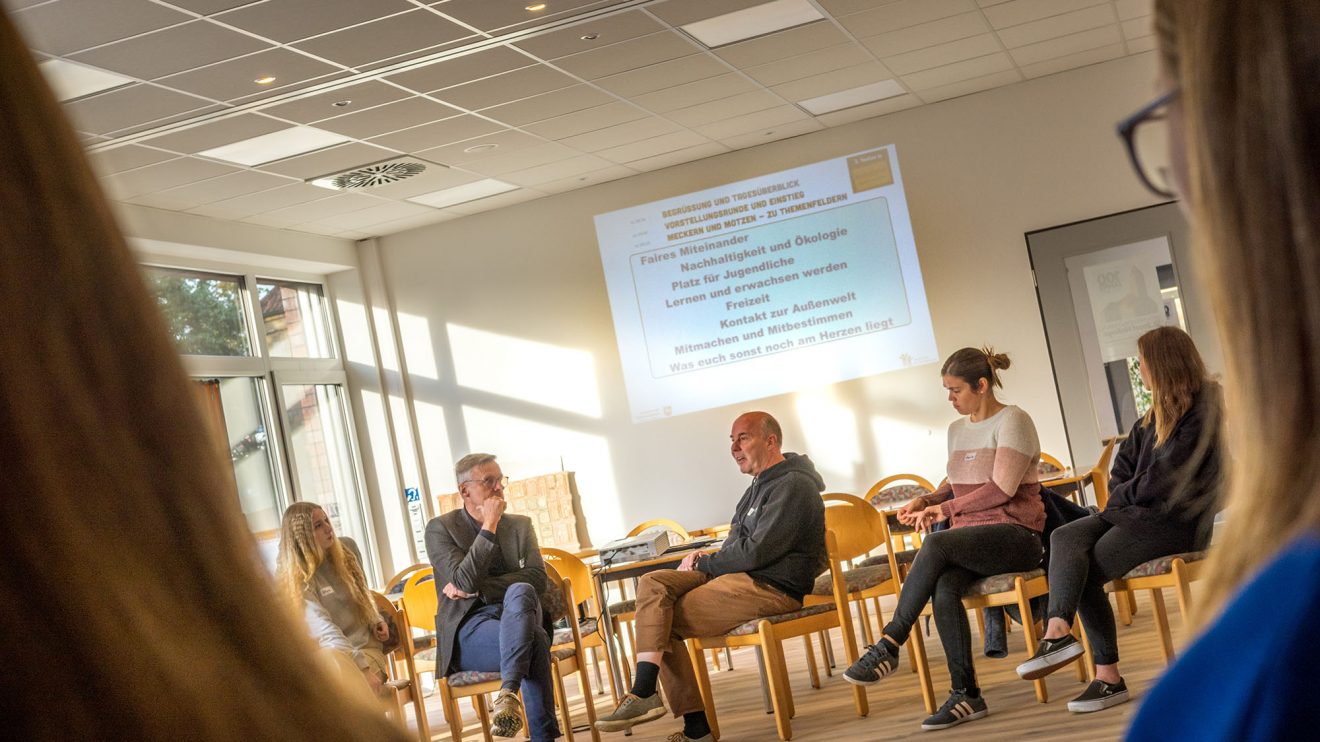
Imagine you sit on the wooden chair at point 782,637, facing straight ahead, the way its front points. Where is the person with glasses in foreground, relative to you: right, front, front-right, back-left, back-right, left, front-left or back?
front-left

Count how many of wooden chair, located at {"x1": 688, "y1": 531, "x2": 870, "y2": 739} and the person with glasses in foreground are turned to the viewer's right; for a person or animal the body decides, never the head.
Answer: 0

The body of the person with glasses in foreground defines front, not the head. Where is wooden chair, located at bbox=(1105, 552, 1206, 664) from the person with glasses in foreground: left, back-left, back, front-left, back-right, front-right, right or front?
front-right

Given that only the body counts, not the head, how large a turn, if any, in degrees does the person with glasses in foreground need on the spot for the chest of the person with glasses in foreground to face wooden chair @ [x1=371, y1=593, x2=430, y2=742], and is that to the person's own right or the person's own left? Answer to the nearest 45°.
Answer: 0° — they already face it

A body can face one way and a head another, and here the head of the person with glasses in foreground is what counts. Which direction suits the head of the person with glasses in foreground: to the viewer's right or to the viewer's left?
to the viewer's left

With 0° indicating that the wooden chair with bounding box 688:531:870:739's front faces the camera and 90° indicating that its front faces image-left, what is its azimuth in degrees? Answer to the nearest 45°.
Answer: approximately 45°

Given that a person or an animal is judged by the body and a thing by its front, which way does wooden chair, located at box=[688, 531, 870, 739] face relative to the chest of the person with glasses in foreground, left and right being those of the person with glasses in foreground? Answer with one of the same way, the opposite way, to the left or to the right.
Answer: to the left

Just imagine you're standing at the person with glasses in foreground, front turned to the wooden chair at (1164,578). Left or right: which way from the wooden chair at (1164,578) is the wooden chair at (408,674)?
left

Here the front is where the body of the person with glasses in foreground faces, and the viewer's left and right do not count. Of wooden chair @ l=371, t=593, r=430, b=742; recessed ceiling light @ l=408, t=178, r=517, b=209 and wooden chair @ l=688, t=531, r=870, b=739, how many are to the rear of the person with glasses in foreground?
0

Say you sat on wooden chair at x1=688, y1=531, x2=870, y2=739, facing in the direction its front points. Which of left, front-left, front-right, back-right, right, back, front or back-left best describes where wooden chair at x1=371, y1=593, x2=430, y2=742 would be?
front-right

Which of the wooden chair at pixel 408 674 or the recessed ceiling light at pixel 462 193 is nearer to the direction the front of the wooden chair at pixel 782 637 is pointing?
the wooden chair

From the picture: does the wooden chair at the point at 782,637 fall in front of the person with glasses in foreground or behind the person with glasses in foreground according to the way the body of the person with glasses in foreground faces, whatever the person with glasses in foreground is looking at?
in front

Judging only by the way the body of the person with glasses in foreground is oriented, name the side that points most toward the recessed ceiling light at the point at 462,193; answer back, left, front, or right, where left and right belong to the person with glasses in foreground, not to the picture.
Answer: front

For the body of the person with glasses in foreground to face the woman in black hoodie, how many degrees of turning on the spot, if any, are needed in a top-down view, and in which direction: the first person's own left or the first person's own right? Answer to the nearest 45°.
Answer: approximately 45° to the first person's own right

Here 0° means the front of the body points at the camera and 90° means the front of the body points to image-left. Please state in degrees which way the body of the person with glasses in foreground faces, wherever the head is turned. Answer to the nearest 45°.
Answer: approximately 135°

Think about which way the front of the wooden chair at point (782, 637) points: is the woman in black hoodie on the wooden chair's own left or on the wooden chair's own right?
on the wooden chair's own left
